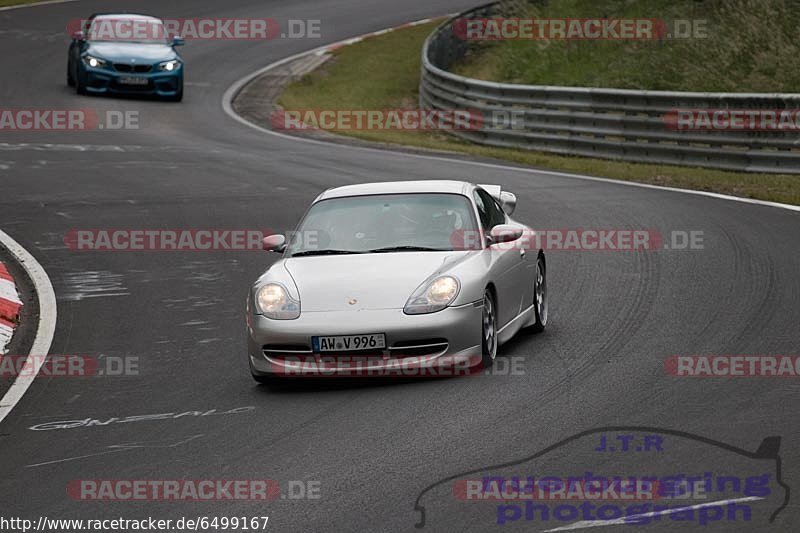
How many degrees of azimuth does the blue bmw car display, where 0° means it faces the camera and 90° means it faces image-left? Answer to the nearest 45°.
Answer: approximately 0°

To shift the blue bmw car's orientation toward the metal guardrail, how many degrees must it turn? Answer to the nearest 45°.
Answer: approximately 45° to its left
